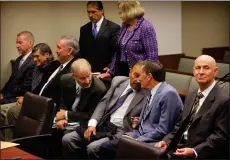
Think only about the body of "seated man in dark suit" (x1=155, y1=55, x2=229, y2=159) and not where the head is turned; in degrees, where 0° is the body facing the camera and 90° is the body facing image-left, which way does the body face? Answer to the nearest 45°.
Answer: approximately 45°

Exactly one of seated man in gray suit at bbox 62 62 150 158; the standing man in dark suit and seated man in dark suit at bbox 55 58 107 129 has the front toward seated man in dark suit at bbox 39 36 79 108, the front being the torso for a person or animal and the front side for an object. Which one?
the standing man in dark suit

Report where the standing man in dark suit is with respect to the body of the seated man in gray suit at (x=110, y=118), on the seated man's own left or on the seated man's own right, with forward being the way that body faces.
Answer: on the seated man's own right
